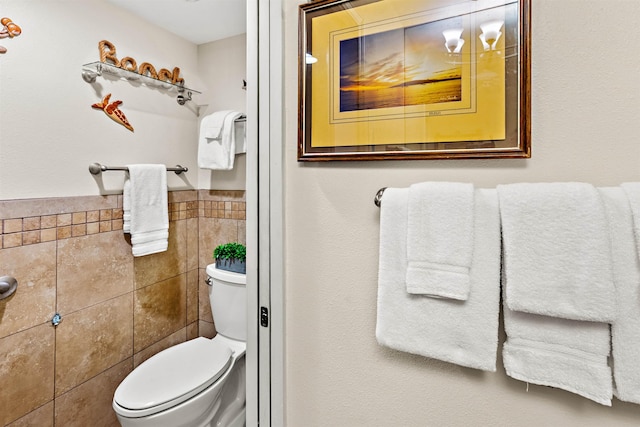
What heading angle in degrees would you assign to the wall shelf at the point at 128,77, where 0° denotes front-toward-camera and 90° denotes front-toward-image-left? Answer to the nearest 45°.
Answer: approximately 315°

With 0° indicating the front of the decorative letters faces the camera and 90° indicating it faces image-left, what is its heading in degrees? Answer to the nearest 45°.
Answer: approximately 315°

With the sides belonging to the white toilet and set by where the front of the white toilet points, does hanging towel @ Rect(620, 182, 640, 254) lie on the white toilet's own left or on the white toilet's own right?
on the white toilet's own left

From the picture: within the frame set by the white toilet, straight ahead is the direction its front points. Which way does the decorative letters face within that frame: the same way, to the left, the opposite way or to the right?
to the left

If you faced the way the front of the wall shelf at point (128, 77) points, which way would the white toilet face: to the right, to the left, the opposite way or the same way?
to the right
